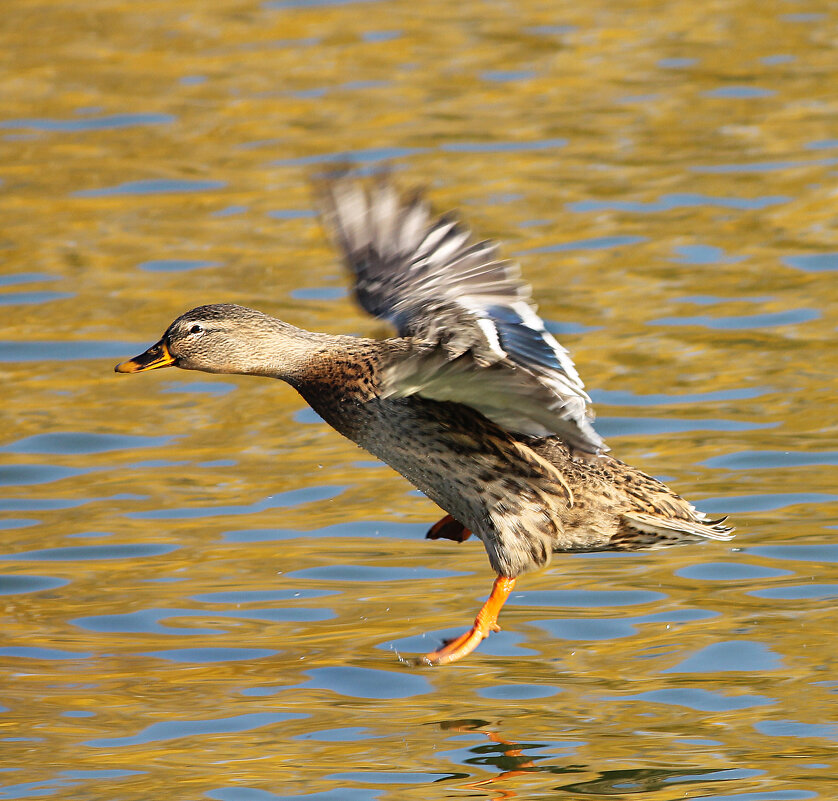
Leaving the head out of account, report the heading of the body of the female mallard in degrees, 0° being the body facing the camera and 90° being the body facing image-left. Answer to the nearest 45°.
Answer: approximately 90°
